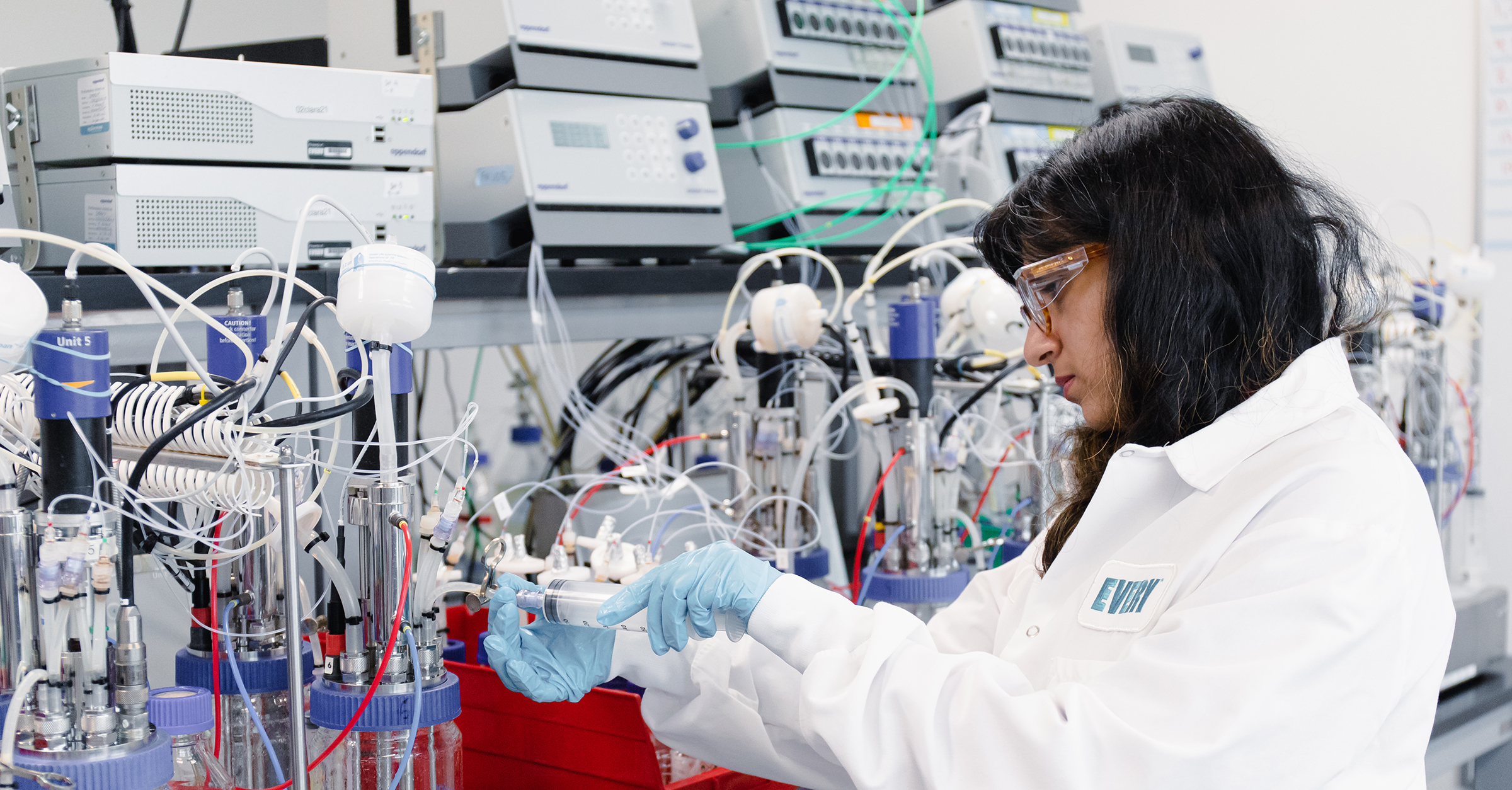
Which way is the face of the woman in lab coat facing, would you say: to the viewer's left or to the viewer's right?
to the viewer's left

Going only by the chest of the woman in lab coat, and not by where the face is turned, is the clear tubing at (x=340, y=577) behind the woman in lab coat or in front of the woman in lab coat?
in front

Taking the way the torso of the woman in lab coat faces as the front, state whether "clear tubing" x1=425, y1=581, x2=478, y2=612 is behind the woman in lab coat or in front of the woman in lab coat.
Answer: in front

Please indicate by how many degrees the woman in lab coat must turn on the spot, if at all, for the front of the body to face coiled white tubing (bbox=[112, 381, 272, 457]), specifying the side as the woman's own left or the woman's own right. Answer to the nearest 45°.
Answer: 0° — they already face it

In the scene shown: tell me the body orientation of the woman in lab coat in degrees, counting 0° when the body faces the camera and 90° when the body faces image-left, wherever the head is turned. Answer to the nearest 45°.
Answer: approximately 90°

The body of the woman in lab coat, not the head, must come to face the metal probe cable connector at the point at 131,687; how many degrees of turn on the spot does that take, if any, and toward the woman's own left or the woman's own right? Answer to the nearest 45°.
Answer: approximately 45° to the woman's own left

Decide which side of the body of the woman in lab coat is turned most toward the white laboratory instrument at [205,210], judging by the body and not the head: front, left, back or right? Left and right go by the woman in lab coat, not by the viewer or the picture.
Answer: front
